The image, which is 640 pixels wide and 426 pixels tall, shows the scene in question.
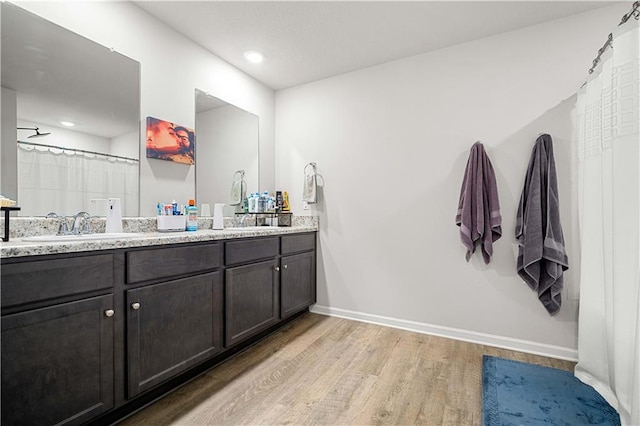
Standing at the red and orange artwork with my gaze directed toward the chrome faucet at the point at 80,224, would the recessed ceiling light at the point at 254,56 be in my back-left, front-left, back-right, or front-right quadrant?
back-left

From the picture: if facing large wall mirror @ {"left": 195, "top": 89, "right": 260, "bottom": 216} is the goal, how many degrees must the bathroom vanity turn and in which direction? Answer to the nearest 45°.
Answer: approximately 90° to its left

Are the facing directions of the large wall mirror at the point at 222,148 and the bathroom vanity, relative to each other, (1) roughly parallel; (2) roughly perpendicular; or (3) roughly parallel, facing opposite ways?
roughly parallel

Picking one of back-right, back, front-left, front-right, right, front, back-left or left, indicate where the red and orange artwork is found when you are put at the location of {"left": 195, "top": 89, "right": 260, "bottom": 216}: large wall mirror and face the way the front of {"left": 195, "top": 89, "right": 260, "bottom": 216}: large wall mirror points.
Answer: right

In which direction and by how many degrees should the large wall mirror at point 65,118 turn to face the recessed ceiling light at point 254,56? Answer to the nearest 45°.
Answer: approximately 45° to its left

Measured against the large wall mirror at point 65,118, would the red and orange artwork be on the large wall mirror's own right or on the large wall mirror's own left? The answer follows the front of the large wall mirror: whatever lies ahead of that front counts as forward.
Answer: on the large wall mirror's own left

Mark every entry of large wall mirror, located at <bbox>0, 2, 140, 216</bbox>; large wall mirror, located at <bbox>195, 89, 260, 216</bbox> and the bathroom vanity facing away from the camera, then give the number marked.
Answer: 0

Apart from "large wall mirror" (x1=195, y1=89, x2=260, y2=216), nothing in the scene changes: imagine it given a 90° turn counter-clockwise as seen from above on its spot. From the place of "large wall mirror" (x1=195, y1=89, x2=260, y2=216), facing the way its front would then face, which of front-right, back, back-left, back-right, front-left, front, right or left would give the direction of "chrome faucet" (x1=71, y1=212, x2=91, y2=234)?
back

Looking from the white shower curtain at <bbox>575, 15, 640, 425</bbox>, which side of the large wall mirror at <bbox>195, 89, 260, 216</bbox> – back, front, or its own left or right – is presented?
front

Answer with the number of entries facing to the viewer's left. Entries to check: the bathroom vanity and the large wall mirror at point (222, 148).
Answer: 0

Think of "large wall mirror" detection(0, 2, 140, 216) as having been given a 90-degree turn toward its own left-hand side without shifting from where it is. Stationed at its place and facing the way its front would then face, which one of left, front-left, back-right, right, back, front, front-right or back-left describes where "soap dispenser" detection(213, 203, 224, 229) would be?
front-right

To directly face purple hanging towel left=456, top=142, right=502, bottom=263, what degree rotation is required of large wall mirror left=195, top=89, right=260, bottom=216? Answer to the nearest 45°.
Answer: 0° — it already faces it

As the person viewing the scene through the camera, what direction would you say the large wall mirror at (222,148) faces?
facing the viewer and to the right of the viewer

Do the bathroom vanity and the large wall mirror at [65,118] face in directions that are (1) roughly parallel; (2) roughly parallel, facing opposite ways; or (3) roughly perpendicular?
roughly parallel

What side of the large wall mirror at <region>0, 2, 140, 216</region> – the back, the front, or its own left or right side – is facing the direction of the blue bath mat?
front

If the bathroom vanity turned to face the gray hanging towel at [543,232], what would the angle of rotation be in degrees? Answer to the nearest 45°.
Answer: approximately 45° to its left
